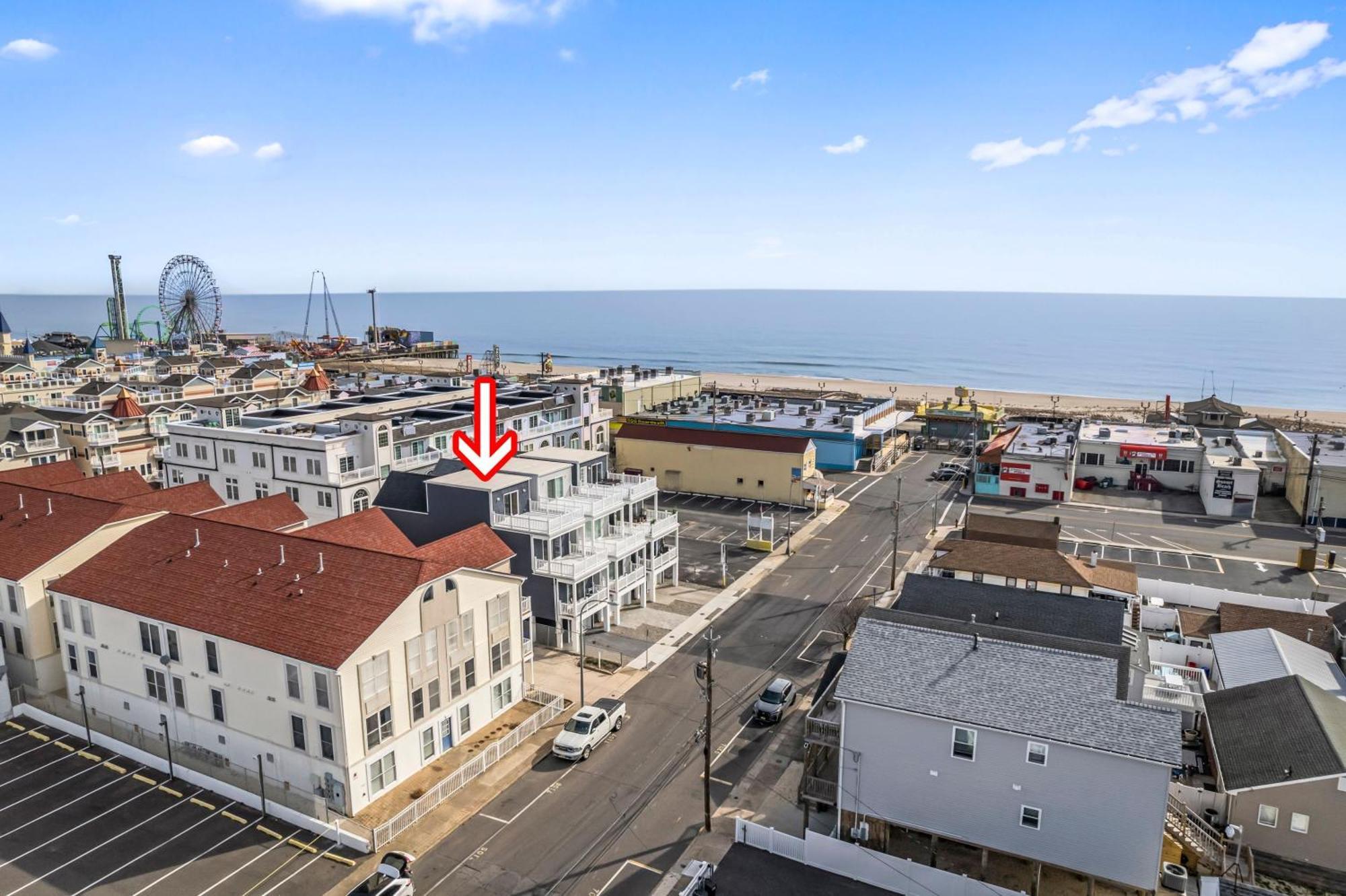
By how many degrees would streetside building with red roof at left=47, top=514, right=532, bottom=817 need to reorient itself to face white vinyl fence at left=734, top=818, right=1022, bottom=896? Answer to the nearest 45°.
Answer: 0° — it already faces it

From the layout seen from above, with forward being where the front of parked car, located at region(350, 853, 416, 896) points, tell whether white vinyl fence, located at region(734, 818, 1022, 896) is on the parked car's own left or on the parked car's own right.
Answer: on the parked car's own left

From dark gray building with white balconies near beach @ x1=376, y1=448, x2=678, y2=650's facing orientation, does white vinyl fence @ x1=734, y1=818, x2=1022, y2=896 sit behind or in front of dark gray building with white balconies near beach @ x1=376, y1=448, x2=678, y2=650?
in front

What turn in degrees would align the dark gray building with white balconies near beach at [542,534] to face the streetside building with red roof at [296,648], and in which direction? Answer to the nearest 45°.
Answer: approximately 90° to its right

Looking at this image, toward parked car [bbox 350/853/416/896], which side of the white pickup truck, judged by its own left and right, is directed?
front

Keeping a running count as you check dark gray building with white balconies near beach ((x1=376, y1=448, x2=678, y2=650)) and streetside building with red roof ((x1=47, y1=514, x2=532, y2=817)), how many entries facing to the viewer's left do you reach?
0

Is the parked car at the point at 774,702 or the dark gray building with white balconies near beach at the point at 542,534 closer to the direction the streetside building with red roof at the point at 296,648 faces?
the parked car

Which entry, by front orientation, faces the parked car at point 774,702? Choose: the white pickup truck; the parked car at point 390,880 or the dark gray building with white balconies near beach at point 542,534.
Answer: the dark gray building with white balconies near beach
